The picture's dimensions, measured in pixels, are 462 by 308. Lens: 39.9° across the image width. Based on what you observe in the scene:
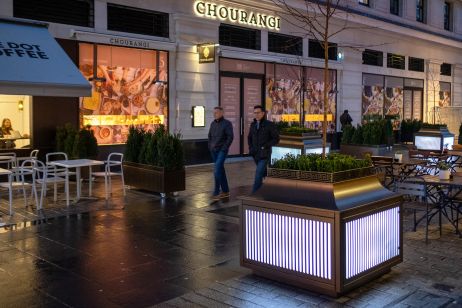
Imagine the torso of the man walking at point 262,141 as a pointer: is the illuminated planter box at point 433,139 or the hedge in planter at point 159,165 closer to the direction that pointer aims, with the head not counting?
the hedge in planter

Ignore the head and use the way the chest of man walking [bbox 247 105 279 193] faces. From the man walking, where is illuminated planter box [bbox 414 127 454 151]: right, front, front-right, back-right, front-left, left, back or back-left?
back

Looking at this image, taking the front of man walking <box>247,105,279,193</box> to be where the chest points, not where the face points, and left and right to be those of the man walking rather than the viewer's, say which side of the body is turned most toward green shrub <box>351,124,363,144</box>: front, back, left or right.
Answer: back

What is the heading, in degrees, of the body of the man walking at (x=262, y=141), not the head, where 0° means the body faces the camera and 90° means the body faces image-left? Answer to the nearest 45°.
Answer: approximately 45°

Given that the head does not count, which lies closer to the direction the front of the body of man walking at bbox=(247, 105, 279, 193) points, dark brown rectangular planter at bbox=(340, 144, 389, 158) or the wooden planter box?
the wooden planter box

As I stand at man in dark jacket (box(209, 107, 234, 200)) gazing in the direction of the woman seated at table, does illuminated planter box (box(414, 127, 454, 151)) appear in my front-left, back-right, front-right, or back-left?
back-right

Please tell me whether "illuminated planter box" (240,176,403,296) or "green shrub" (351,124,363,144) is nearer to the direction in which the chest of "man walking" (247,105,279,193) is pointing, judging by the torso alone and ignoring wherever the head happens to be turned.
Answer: the illuminated planter box

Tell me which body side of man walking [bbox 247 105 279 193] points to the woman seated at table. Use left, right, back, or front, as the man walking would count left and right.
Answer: right
